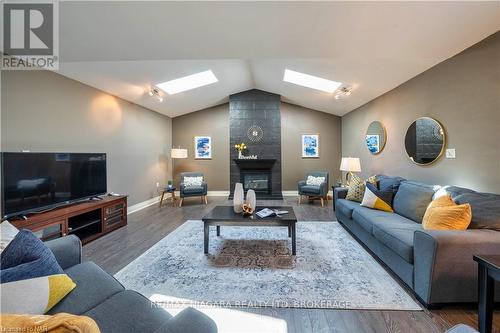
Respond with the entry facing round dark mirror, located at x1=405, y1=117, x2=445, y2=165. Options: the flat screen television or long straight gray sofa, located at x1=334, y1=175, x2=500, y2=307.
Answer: the flat screen television

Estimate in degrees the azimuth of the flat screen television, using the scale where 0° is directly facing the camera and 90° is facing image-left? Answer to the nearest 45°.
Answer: approximately 315°

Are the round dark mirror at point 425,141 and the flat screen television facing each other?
yes

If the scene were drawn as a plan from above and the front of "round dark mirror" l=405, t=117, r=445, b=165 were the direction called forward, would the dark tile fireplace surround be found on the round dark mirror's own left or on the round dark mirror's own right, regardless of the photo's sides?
on the round dark mirror's own right

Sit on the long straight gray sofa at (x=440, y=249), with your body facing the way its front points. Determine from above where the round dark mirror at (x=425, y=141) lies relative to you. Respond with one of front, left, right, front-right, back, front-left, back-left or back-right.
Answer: back-right

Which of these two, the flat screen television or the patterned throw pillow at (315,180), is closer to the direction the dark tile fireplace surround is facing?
the flat screen television

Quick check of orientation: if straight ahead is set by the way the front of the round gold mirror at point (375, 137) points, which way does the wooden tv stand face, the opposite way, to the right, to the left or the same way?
the opposite way

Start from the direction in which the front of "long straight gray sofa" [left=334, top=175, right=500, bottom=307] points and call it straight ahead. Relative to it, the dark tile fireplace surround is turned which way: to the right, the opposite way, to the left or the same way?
to the left

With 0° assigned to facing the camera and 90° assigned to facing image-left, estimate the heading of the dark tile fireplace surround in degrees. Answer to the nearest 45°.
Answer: approximately 0°

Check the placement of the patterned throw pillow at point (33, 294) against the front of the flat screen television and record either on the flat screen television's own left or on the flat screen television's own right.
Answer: on the flat screen television's own right

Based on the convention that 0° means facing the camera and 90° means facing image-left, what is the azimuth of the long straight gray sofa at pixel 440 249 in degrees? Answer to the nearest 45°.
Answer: approximately 45°
